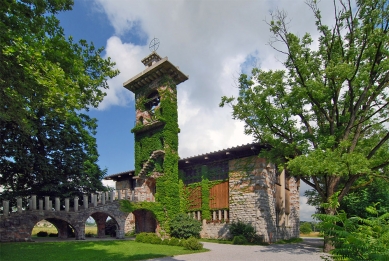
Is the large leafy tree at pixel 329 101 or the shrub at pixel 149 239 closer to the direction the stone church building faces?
the shrub

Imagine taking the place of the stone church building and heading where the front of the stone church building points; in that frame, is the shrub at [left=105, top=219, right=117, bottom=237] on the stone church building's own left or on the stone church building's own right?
on the stone church building's own right

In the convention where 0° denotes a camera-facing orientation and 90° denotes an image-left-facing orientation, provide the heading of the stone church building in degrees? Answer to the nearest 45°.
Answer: approximately 45°
